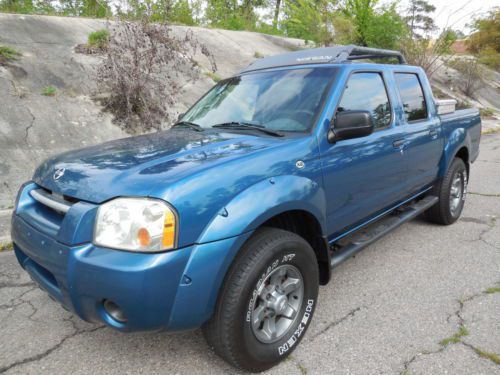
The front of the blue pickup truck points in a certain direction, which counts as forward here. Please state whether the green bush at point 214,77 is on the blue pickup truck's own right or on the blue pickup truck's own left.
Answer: on the blue pickup truck's own right

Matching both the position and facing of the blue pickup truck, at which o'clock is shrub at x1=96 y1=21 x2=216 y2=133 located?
The shrub is roughly at 4 o'clock from the blue pickup truck.

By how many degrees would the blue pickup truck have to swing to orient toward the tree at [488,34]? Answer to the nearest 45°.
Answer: approximately 180°

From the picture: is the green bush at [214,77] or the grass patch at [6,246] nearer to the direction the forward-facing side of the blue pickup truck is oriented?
the grass patch

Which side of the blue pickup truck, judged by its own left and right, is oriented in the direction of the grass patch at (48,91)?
right

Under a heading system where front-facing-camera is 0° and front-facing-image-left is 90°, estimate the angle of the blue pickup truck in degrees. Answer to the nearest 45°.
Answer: approximately 45°

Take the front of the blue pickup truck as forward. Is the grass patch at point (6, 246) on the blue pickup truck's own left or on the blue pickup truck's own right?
on the blue pickup truck's own right

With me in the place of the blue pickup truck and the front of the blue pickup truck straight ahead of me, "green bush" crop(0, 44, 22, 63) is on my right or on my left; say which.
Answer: on my right
